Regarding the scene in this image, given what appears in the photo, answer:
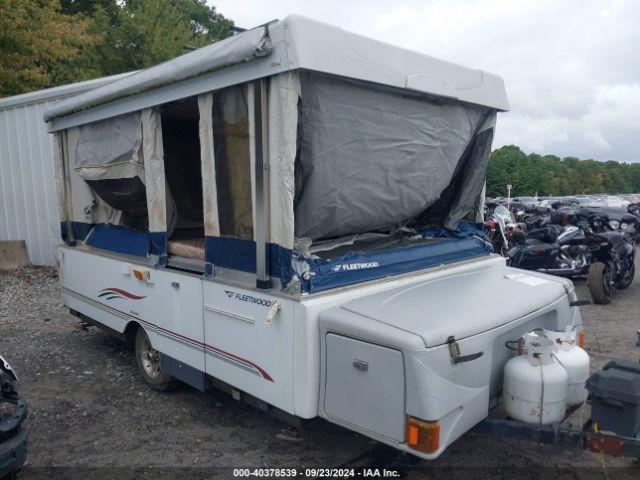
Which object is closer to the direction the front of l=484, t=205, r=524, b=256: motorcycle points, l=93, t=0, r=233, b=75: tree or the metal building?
the metal building

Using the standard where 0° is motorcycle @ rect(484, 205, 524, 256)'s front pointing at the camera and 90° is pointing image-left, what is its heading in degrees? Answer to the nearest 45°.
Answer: approximately 0°

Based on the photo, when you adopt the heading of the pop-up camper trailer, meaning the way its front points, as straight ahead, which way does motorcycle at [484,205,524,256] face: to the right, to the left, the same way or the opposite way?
to the right

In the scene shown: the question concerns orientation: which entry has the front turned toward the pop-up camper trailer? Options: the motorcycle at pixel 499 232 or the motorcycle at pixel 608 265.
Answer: the motorcycle at pixel 499 232

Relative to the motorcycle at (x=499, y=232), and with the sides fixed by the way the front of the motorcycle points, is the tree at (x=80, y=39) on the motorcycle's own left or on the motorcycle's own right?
on the motorcycle's own right

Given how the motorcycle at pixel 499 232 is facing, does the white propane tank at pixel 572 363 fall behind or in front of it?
in front

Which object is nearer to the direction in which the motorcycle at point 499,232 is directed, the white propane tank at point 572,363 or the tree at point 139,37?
the white propane tank
